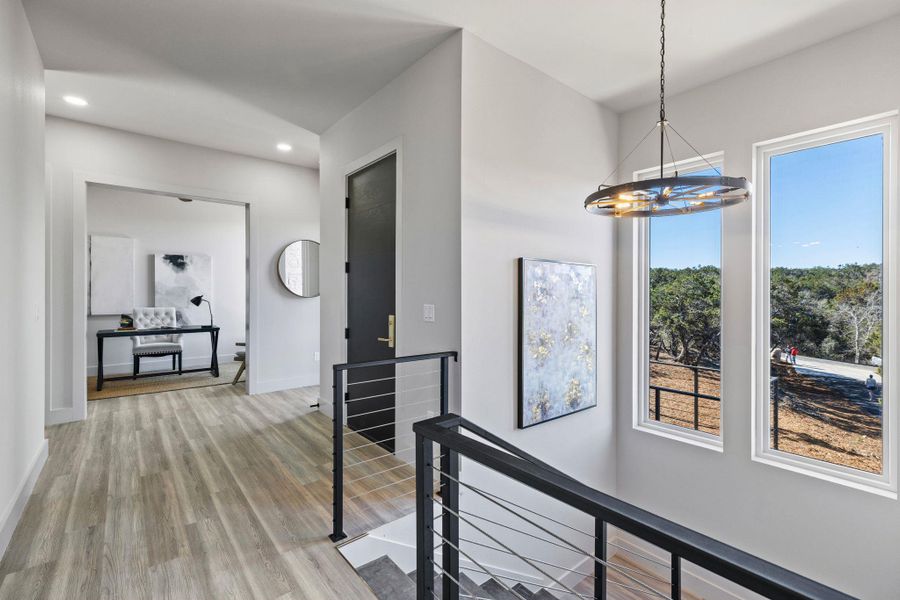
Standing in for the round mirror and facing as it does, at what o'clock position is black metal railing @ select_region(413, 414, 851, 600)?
The black metal railing is roughly at 12 o'clock from the round mirror.

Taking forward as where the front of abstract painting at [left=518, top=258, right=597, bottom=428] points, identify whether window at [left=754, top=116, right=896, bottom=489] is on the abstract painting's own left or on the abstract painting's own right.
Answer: on the abstract painting's own left

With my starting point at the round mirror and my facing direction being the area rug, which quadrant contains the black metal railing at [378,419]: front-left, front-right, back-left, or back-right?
back-left

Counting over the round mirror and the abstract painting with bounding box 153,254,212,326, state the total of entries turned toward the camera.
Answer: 2

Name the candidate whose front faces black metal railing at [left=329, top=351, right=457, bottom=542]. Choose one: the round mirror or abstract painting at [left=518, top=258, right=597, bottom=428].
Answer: the round mirror

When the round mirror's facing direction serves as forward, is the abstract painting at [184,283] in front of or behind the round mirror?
behind

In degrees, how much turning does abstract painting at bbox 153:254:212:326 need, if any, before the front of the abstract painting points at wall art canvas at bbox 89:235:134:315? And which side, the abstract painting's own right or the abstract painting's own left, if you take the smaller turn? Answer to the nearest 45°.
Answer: approximately 90° to the abstract painting's own right

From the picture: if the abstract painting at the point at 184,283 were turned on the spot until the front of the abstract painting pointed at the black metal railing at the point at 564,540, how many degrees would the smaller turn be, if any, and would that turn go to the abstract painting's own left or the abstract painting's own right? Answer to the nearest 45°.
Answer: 0° — it already faces it
